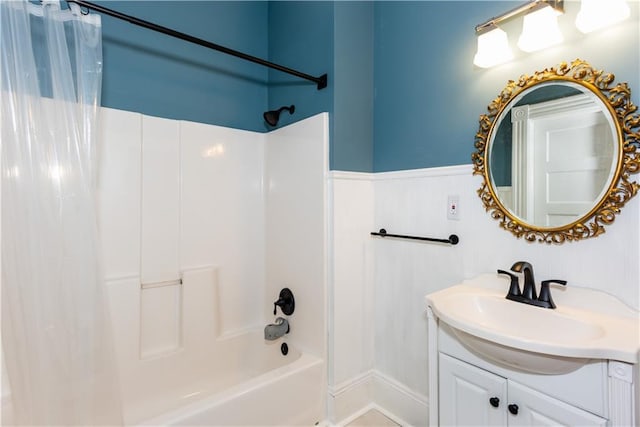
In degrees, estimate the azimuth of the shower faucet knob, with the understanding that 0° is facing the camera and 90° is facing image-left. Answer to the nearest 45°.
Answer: approximately 45°

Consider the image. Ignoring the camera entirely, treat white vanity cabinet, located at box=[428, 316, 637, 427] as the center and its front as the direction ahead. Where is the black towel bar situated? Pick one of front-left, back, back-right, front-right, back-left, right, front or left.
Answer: right

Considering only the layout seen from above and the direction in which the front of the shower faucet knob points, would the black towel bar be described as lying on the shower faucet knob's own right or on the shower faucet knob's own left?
on the shower faucet knob's own left

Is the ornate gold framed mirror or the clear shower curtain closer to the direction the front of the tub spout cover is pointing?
the clear shower curtain

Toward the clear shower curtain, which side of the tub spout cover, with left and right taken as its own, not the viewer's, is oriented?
front

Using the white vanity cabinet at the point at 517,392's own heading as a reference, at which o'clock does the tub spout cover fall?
The tub spout cover is roughly at 2 o'clock from the white vanity cabinet.

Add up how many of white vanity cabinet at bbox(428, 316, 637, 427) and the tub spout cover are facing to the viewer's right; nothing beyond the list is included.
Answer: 0

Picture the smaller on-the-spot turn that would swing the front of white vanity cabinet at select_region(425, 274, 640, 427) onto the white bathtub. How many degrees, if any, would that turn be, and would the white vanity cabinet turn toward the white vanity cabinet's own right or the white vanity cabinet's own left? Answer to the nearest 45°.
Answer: approximately 45° to the white vanity cabinet's own right

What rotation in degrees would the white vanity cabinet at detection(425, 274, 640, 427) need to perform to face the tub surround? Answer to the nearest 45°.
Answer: approximately 45° to its right

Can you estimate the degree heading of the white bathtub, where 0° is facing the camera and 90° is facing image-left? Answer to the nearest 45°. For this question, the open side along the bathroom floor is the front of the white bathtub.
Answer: approximately 315°

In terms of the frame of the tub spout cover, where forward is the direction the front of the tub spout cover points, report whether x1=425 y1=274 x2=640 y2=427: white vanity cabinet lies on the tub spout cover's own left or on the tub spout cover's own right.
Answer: on the tub spout cover's own left

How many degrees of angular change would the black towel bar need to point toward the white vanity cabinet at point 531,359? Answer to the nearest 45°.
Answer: approximately 90° to its left

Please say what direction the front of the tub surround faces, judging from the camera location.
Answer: facing the viewer and to the right of the viewer

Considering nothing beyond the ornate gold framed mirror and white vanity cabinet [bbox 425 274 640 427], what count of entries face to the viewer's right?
0
